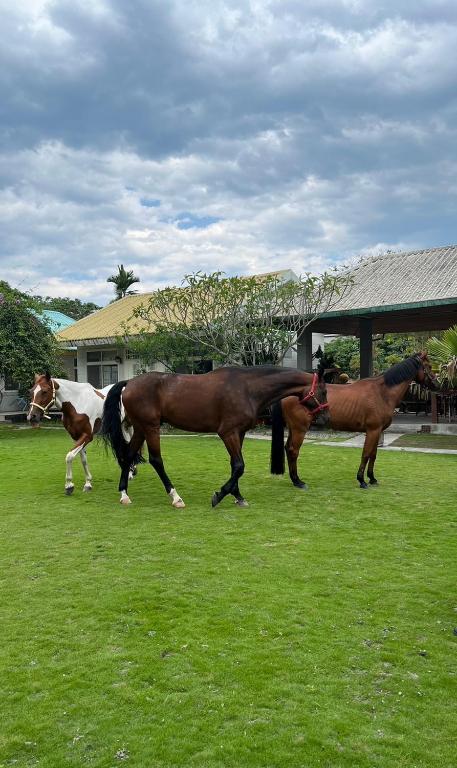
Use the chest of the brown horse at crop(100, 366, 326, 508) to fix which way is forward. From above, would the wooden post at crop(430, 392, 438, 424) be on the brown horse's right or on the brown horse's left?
on the brown horse's left

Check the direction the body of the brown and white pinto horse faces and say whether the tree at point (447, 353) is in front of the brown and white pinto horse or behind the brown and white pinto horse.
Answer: behind

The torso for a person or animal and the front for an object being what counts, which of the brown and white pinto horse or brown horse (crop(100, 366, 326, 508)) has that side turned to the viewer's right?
the brown horse

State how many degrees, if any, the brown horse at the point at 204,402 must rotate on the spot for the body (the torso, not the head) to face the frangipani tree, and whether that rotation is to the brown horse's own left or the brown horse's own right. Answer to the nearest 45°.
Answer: approximately 90° to the brown horse's own left

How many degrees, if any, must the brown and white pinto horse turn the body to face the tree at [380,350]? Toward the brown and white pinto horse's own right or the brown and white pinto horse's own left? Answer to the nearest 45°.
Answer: approximately 180°

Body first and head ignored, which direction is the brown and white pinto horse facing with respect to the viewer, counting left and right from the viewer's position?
facing the viewer and to the left of the viewer

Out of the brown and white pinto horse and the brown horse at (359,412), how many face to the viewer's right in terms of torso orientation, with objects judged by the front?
1

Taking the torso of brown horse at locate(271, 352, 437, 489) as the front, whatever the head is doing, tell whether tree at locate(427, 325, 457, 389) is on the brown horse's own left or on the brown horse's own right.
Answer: on the brown horse's own left

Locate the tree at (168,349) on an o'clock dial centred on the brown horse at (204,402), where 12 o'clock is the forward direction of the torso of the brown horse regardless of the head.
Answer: The tree is roughly at 9 o'clock from the brown horse.

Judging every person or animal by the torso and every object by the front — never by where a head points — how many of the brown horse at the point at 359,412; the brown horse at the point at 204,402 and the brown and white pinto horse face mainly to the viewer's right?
2

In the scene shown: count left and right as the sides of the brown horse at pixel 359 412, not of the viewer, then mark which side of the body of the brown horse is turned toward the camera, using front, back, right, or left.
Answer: right

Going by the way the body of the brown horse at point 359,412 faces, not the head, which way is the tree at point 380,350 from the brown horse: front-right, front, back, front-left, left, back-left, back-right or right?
left

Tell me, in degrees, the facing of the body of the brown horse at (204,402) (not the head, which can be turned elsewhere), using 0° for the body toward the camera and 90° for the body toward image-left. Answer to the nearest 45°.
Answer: approximately 270°
